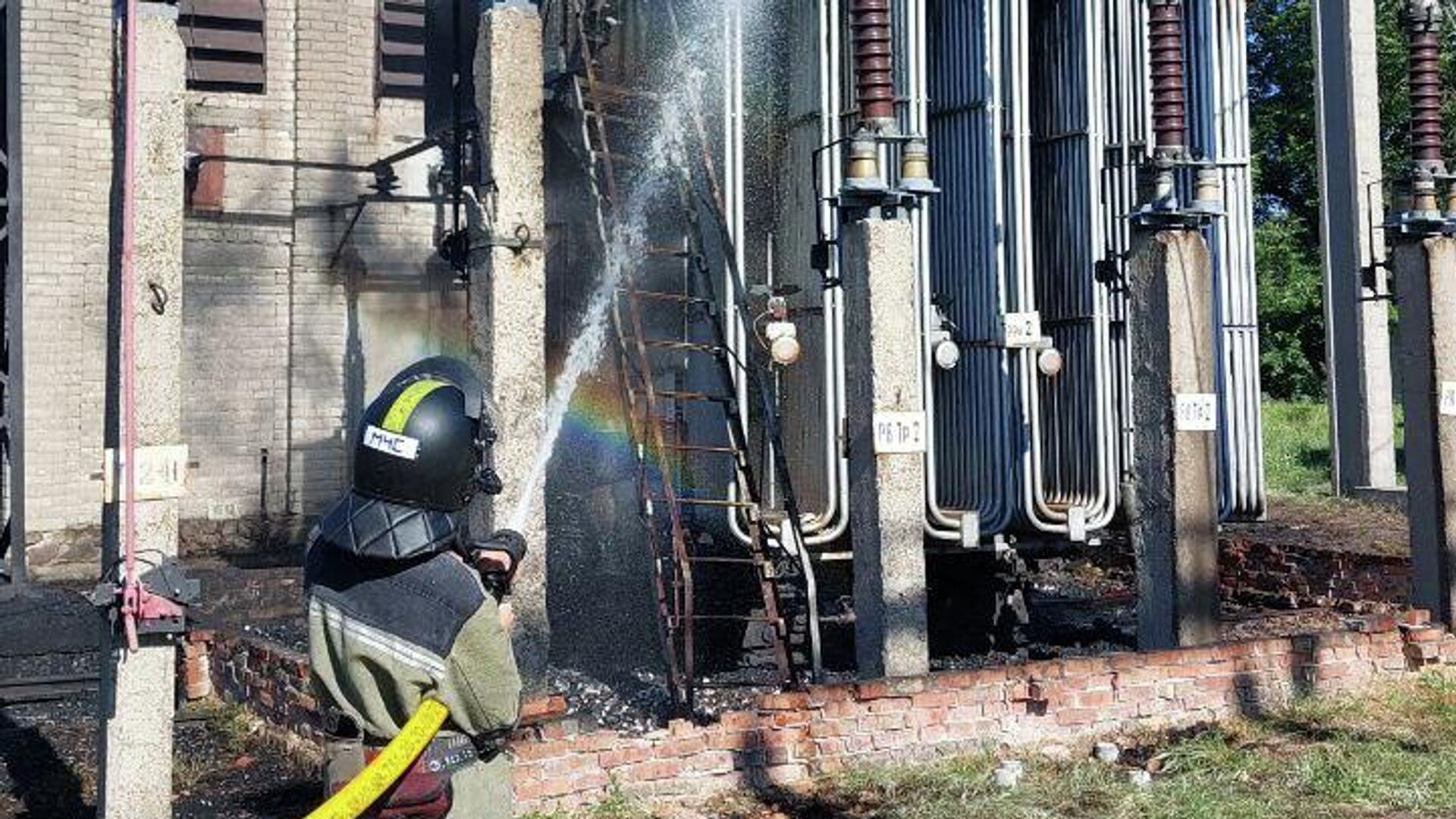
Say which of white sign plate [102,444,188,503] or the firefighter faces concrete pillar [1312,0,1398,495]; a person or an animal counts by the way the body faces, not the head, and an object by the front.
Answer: the firefighter

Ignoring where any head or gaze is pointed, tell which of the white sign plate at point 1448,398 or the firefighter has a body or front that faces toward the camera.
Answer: the white sign plate

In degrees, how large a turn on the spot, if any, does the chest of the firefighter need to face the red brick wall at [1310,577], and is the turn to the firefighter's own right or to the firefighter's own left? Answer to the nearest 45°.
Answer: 0° — they already face it

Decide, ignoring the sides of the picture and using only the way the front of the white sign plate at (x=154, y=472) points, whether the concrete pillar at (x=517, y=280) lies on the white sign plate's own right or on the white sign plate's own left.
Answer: on the white sign plate's own left

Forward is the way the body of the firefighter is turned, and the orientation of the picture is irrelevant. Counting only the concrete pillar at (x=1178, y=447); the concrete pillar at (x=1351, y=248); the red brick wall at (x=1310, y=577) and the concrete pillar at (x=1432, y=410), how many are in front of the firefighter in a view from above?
4

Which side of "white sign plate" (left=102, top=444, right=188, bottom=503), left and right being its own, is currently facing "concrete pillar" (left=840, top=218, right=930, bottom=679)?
left

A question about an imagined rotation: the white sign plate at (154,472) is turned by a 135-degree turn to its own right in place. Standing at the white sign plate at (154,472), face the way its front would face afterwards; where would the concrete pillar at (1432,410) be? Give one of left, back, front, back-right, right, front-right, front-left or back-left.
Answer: back-right

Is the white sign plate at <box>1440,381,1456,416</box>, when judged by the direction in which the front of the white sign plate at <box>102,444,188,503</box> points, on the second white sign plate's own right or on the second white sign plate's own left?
on the second white sign plate's own left

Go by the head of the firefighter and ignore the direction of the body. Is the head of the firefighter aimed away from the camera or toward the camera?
away from the camera

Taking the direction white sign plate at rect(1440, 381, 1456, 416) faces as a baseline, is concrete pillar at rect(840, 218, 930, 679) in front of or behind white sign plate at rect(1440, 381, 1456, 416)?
in front

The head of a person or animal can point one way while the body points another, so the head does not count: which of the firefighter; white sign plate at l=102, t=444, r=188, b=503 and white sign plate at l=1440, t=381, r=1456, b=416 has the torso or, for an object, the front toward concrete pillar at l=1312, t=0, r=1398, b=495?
the firefighter

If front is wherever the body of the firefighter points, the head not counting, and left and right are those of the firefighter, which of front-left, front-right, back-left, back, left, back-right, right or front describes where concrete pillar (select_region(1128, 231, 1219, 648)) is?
front

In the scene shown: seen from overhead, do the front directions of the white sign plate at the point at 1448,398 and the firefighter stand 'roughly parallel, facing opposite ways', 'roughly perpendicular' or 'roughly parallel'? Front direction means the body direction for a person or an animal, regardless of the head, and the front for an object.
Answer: roughly parallel, facing opposite ways

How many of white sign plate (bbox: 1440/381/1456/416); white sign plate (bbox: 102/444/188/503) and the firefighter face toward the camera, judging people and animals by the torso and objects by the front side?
2

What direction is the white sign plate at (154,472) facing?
toward the camera

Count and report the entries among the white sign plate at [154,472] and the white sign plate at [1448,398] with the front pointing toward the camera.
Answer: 2

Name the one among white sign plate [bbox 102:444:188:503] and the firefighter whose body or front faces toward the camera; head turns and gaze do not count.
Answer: the white sign plate
